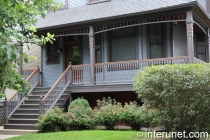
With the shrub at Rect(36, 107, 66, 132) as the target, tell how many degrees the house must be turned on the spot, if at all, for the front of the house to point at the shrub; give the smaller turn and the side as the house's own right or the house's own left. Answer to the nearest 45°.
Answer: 0° — it already faces it

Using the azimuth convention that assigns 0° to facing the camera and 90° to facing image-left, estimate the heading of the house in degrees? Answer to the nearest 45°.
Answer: approximately 45°

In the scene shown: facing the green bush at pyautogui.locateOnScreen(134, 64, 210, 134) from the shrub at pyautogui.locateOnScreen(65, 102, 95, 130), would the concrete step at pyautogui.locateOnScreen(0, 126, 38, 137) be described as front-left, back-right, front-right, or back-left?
back-right

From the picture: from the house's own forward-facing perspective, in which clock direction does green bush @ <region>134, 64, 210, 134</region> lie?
The green bush is roughly at 10 o'clock from the house.

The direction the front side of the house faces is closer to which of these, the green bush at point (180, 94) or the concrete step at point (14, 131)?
the concrete step
